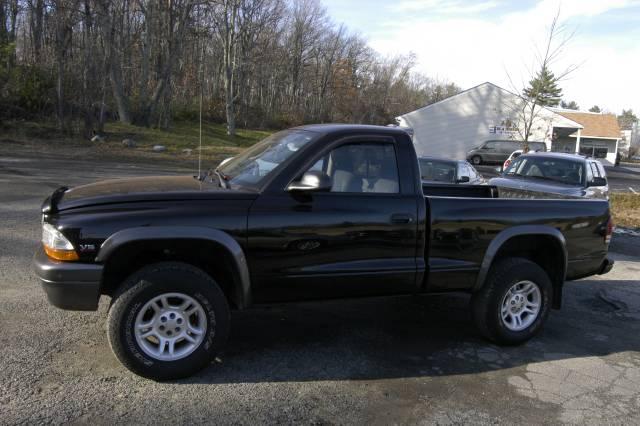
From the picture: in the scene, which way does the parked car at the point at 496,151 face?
to the viewer's left

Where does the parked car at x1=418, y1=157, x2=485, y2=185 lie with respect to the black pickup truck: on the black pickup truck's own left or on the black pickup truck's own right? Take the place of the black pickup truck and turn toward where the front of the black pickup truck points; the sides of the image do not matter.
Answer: on the black pickup truck's own right

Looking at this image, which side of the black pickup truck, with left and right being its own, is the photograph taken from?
left

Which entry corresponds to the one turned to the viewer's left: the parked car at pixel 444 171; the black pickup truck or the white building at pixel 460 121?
the black pickup truck

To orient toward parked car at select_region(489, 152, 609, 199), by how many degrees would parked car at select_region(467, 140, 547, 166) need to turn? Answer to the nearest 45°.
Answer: approximately 90° to its left

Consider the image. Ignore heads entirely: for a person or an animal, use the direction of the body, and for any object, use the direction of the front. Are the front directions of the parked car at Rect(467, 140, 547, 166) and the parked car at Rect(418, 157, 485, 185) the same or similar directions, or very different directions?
very different directions

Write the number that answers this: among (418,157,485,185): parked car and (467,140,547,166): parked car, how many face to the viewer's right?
1

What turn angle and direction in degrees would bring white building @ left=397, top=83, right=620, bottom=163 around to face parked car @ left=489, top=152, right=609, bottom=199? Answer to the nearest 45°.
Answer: approximately 45° to its right
